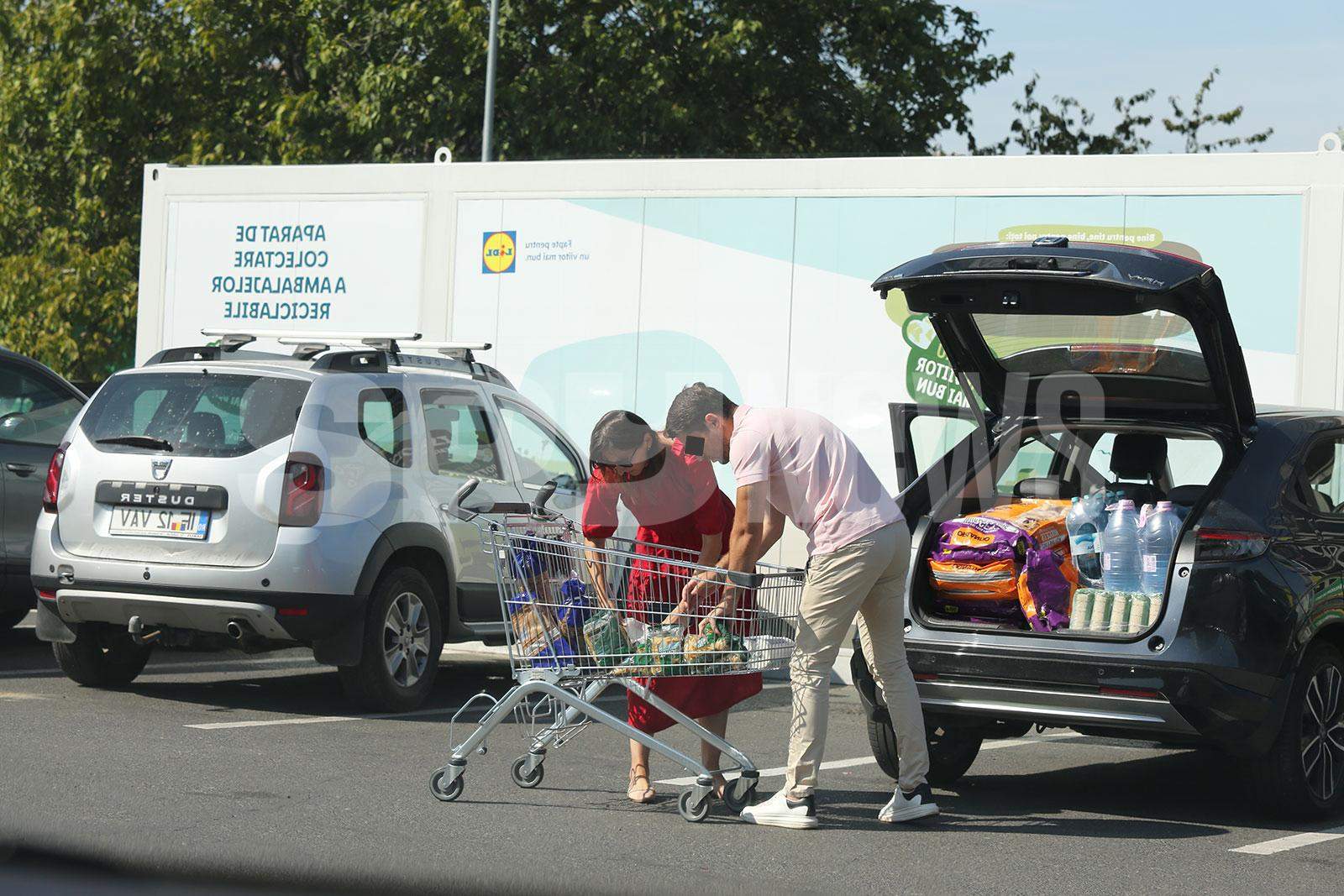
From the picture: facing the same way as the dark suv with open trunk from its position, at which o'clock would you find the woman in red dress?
The woman in red dress is roughly at 7 o'clock from the dark suv with open trunk.

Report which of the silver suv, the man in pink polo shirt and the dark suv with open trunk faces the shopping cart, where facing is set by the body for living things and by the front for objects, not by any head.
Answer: the man in pink polo shirt

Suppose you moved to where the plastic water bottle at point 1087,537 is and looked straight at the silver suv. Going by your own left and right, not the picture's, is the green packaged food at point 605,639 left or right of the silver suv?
left

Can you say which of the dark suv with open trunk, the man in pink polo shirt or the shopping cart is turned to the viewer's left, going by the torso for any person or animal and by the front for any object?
the man in pink polo shirt

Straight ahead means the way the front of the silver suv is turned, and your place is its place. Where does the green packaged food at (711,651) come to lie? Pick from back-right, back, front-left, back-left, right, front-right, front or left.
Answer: right

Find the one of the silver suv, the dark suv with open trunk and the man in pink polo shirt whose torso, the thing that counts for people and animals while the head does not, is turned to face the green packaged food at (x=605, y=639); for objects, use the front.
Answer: the man in pink polo shirt

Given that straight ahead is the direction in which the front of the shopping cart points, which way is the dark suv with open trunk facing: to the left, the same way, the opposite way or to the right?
to the left

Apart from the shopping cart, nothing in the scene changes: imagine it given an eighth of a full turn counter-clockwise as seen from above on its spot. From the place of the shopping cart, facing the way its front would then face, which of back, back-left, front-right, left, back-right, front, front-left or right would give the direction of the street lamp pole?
left

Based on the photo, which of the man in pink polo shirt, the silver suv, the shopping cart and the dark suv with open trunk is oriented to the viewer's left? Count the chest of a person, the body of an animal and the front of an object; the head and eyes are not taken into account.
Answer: the man in pink polo shirt

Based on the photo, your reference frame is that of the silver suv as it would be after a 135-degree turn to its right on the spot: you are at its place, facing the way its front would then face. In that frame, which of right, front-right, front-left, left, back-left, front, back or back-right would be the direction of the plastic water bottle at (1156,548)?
front-left

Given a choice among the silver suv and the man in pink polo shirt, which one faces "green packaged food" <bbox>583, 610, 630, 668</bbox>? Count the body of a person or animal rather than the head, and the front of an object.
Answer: the man in pink polo shirt

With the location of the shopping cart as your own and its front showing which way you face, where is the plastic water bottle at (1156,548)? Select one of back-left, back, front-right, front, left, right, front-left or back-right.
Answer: front-left

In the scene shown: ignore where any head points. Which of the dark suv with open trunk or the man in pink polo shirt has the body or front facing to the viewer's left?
the man in pink polo shirt

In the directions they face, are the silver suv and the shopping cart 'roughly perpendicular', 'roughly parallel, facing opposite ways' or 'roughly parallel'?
roughly perpendicular

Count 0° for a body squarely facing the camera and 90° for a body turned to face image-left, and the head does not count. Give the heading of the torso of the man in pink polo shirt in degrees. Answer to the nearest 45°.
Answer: approximately 90°

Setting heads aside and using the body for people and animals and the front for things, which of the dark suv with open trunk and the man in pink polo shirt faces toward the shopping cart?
the man in pink polo shirt

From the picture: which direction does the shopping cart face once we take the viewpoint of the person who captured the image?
facing the viewer and to the right of the viewer
